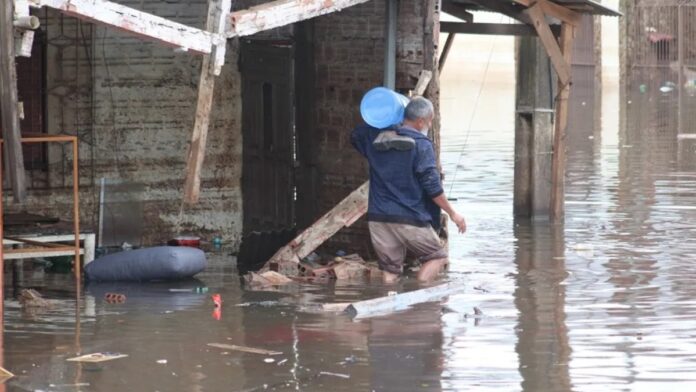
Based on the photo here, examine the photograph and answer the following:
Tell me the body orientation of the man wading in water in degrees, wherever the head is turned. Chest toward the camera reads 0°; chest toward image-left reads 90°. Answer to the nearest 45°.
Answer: approximately 225°

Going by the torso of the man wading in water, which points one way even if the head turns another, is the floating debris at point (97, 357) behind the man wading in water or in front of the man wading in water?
behind

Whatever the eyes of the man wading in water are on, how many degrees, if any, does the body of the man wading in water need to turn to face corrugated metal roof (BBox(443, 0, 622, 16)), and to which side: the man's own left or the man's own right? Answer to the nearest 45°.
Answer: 0° — they already face it

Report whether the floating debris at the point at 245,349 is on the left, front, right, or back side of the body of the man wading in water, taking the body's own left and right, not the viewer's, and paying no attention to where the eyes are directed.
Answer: back

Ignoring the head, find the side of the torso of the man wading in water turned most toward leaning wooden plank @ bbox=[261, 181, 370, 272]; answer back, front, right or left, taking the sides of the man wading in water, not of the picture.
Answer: left

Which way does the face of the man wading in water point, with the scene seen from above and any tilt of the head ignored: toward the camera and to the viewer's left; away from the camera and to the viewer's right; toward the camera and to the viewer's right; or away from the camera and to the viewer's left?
away from the camera and to the viewer's right
